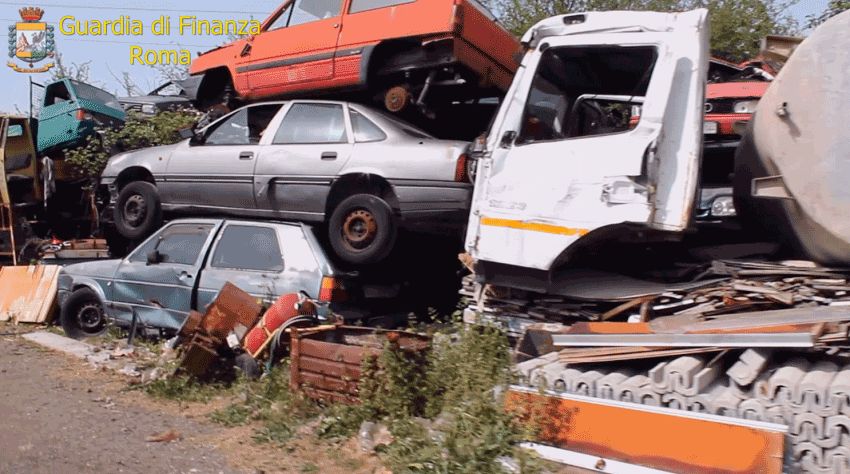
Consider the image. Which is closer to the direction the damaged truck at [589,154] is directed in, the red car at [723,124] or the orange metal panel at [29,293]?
the orange metal panel

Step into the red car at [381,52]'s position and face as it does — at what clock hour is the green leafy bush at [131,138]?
The green leafy bush is roughly at 12 o'clock from the red car.

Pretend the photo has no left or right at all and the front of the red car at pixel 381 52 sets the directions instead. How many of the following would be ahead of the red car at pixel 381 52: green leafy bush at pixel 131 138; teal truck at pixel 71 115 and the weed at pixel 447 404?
2

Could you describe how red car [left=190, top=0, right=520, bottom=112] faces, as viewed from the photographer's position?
facing away from the viewer and to the left of the viewer

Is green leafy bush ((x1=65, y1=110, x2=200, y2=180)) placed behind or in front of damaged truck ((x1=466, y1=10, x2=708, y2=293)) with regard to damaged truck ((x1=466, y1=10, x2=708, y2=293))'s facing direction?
in front

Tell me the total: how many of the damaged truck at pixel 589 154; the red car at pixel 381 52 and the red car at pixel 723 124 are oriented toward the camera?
1

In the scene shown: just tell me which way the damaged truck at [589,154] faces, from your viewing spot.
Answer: facing to the left of the viewer

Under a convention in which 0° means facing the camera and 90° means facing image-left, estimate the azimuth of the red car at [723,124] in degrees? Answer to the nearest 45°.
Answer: approximately 0°

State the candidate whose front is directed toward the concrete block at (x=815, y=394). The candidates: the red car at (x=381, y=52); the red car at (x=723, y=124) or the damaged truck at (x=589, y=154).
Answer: the red car at (x=723, y=124)
